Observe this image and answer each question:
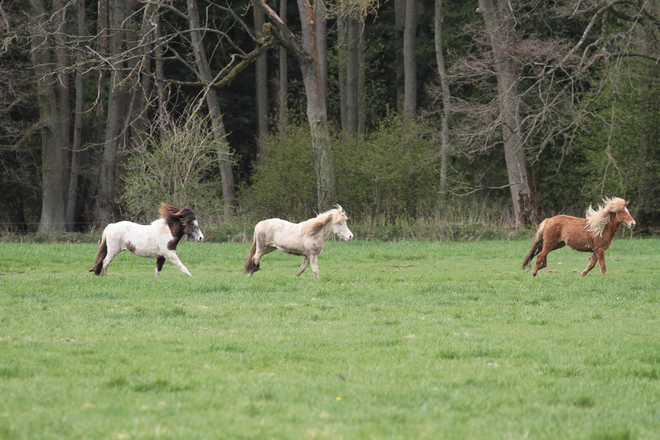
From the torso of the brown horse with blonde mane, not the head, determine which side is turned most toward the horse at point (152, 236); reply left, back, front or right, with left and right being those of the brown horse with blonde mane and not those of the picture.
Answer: back

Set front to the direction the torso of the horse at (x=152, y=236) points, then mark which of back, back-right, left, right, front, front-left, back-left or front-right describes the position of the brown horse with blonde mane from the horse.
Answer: front

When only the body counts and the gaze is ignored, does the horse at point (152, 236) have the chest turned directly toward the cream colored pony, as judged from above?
yes

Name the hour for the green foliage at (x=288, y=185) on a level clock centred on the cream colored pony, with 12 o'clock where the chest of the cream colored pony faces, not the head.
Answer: The green foliage is roughly at 9 o'clock from the cream colored pony.

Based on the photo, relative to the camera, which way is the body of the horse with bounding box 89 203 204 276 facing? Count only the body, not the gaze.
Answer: to the viewer's right

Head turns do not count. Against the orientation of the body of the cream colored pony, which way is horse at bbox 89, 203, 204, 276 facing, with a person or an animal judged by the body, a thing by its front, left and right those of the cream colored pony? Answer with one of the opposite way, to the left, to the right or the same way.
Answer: the same way

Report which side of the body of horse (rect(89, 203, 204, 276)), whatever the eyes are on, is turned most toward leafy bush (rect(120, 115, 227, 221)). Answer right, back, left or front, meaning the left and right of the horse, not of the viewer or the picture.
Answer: left

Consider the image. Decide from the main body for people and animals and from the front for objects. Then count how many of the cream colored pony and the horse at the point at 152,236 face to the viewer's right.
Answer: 2

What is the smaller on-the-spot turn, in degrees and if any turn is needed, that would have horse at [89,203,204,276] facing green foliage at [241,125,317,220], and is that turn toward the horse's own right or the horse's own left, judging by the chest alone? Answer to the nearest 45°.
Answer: approximately 90° to the horse's own left

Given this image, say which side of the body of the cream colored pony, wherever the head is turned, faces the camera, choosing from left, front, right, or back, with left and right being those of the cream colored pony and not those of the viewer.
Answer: right

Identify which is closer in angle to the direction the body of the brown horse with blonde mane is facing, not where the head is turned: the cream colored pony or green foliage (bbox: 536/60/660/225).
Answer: the green foliage

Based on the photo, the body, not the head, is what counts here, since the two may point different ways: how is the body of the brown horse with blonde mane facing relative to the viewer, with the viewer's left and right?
facing to the right of the viewer

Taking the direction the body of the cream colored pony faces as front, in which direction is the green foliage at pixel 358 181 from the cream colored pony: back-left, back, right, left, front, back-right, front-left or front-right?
left
